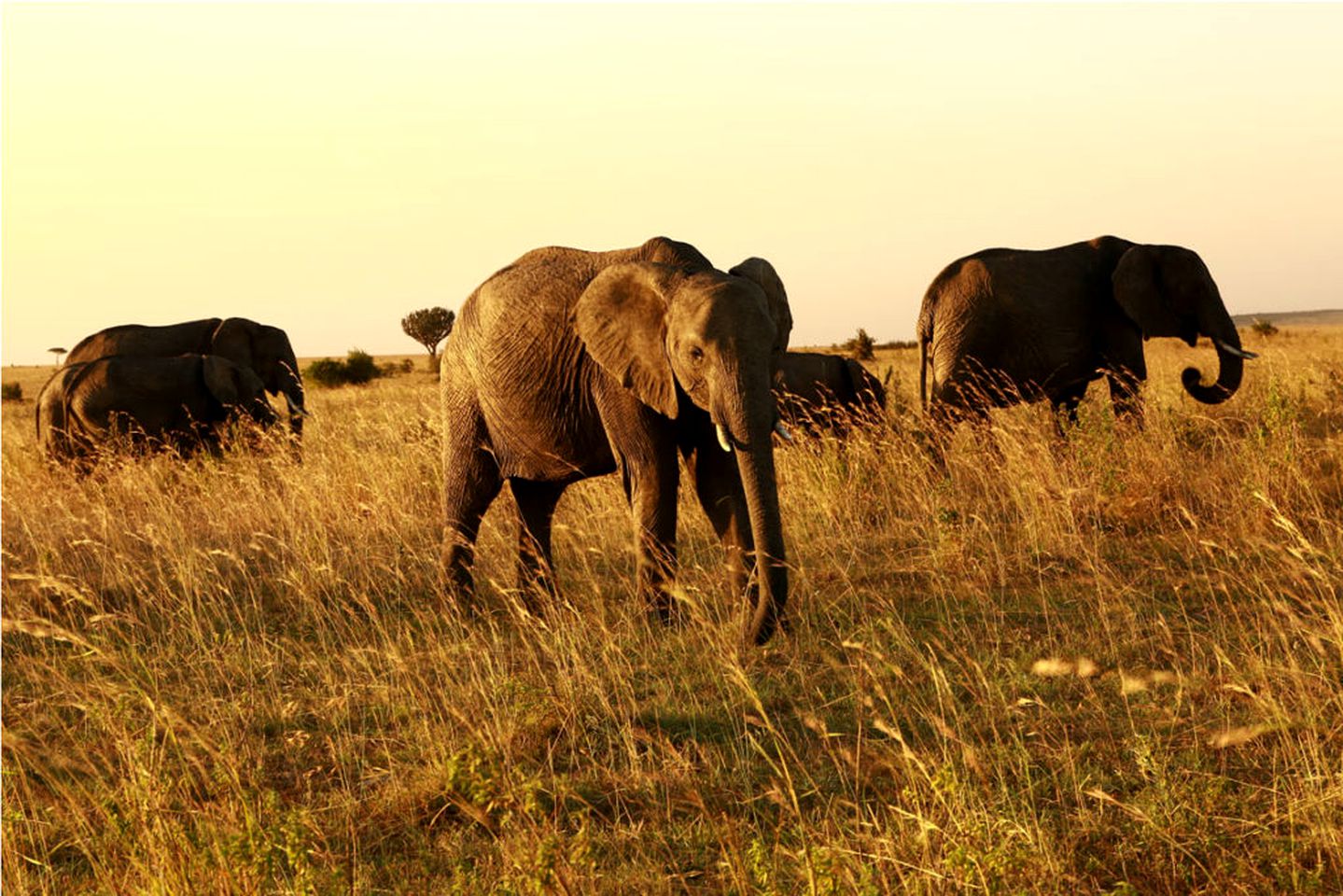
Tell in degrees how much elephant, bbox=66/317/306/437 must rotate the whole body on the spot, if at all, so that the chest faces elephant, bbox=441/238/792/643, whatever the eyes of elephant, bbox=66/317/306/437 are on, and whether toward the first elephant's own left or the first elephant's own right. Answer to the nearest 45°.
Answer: approximately 90° to the first elephant's own right

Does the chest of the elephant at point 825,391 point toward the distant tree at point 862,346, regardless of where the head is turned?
no

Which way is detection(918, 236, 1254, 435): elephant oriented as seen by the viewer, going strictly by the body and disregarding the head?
to the viewer's right

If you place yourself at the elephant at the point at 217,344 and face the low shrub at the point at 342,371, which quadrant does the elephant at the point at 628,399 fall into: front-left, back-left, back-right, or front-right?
back-right

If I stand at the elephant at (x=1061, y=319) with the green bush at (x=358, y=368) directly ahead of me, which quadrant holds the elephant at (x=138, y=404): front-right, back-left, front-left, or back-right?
front-left

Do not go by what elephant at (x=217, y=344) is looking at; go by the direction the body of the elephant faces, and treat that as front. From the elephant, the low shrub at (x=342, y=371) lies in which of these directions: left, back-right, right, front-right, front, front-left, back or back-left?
left

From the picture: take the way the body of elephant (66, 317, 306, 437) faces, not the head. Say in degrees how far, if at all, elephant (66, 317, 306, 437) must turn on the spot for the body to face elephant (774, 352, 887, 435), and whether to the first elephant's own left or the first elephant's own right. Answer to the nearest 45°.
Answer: approximately 45° to the first elephant's own right

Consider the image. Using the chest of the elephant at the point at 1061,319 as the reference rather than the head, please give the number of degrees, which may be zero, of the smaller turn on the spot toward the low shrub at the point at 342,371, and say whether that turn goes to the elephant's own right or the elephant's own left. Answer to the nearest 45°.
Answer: approximately 135° to the elephant's own left

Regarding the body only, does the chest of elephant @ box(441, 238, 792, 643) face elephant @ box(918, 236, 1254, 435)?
no

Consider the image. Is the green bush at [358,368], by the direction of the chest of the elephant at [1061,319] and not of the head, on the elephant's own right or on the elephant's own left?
on the elephant's own left

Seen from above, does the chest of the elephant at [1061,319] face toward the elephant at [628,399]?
no

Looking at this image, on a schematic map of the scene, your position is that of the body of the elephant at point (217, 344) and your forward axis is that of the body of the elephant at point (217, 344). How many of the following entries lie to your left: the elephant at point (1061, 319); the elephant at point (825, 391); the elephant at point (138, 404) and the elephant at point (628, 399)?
0

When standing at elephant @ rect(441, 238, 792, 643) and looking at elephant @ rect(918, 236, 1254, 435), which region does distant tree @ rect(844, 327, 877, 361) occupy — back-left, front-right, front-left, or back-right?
front-left

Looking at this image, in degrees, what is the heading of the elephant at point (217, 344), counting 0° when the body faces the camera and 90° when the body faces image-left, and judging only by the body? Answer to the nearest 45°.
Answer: approximately 270°

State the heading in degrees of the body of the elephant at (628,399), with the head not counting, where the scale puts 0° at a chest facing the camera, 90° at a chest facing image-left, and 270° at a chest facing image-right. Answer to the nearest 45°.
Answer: approximately 315°
